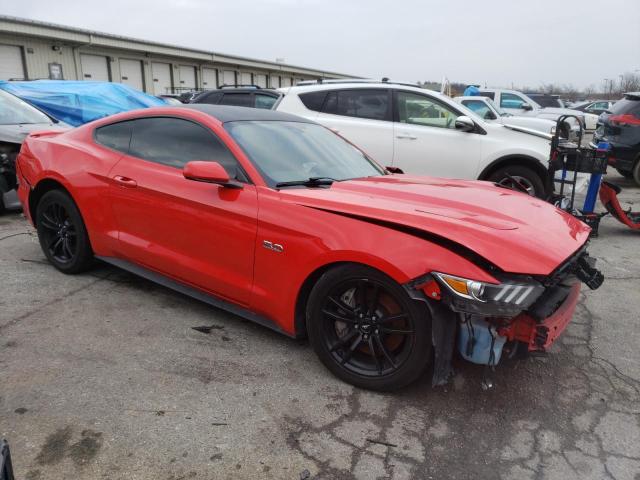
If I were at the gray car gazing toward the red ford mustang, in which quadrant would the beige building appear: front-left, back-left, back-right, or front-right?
back-left

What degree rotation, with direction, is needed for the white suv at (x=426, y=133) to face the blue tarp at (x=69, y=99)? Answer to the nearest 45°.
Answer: approximately 180°

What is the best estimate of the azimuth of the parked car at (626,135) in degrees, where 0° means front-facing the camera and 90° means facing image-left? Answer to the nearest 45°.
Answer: approximately 225°

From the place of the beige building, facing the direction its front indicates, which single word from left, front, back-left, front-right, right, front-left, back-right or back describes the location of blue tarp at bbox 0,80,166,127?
front-right

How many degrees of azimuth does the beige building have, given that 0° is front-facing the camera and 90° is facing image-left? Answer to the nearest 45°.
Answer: approximately 315°

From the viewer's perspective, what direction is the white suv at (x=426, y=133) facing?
to the viewer's right

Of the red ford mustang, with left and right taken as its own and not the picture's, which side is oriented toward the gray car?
back

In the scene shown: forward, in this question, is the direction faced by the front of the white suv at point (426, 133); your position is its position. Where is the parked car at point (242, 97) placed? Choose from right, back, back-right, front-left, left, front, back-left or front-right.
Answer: back-left

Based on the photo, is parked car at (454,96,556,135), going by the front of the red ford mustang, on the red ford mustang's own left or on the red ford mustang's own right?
on the red ford mustang's own left

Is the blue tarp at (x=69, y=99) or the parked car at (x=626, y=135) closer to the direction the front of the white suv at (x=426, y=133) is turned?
the parked car

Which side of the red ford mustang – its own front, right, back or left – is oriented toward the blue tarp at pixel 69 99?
back
